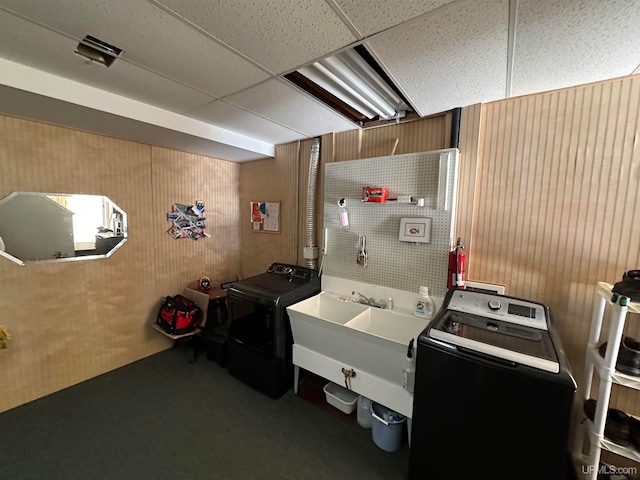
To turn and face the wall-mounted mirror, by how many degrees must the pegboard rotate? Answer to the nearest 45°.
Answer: approximately 45° to its right

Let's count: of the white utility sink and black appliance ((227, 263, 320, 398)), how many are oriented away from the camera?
0

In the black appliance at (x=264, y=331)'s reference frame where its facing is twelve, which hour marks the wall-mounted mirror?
The wall-mounted mirror is roughly at 2 o'clock from the black appliance.

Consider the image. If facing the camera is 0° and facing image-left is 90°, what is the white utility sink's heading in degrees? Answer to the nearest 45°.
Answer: approximately 45°

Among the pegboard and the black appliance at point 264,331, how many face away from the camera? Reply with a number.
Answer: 0

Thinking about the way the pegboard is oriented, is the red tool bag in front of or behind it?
in front

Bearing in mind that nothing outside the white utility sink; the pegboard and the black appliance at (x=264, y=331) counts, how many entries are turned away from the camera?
0

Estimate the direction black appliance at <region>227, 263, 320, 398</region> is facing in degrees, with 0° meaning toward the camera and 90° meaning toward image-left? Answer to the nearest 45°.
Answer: approximately 45°

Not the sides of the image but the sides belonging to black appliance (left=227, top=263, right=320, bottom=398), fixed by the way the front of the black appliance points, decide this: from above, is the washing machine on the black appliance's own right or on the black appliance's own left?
on the black appliance's own left

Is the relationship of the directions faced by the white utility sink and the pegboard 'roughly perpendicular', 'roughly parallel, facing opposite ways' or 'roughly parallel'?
roughly parallel

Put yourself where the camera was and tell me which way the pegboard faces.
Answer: facing the viewer and to the left of the viewer
